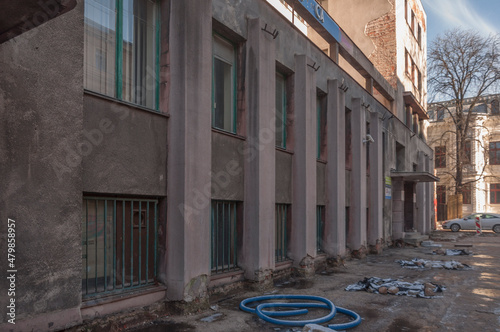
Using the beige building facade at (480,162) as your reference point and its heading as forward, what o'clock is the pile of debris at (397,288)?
The pile of debris is roughly at 12 o'clock from the beige building facade.

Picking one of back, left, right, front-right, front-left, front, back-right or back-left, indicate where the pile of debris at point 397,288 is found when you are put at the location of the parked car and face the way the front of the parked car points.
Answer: left

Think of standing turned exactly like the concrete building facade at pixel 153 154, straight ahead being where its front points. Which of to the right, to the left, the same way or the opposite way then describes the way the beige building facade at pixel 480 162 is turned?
to the right

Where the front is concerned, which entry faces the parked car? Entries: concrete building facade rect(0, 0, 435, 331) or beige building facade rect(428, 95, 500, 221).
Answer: beige building facade rect(428, 95, 500, 221)

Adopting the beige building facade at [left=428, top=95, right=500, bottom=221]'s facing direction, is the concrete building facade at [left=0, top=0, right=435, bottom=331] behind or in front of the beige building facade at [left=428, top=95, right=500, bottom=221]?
in front

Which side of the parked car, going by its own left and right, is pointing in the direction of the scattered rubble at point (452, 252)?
left

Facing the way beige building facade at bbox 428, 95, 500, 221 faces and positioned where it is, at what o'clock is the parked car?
The parked car is roughly at 12 o'clock from the beige building facade.

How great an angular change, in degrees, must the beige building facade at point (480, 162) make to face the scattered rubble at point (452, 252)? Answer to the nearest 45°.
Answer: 0° — it already faces it

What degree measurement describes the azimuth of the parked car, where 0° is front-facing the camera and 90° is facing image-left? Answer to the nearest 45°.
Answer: approximately 90°
